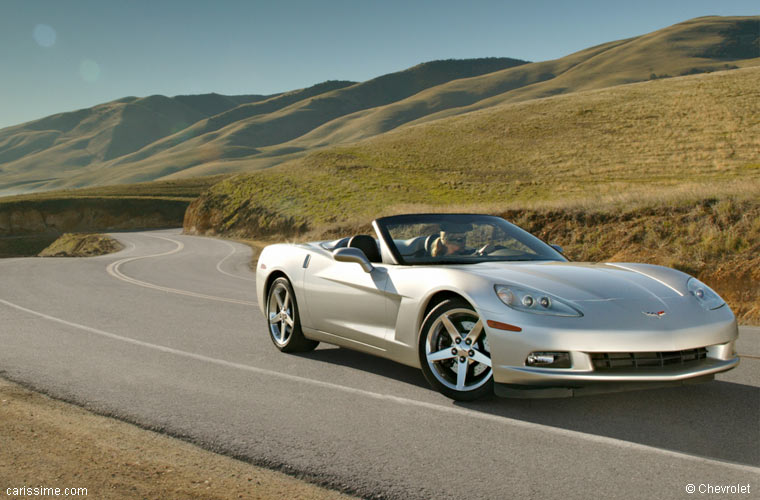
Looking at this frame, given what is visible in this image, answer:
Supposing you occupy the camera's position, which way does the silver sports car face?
facing the viewer and to the right of the viewer
